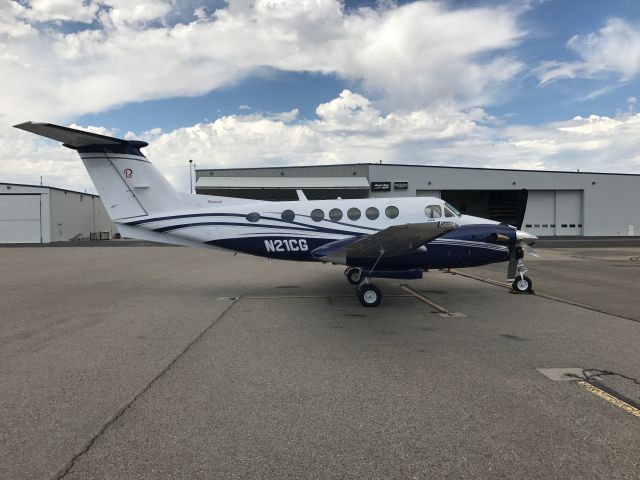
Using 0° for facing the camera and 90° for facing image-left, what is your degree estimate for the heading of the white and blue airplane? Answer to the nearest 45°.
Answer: approximately 270°

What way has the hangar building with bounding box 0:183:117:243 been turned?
toward the camera

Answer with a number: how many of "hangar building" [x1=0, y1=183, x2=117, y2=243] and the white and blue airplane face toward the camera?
1

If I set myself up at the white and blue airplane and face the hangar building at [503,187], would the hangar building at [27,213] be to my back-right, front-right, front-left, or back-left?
front-left

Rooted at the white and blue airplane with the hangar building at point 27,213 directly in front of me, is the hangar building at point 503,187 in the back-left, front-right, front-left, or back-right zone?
front-right

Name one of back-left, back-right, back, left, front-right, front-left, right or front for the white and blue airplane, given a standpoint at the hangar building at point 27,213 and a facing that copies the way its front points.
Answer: front

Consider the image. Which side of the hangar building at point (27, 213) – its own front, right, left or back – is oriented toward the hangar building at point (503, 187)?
left

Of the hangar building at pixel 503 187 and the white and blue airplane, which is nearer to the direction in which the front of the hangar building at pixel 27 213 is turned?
the white and blue airplane

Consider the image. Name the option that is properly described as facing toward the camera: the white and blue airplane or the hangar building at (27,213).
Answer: the hangar building

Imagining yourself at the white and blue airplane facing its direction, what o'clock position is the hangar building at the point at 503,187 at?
The hangar building is roughly at 10 o'clock from the white and blue airplane.

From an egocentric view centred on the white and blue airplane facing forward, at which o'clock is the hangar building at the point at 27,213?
The hangar building is roughly at 8 o'clock from the white and blue airplane.

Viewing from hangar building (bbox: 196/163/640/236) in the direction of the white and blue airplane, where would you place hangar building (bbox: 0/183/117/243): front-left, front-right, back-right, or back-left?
front-right
